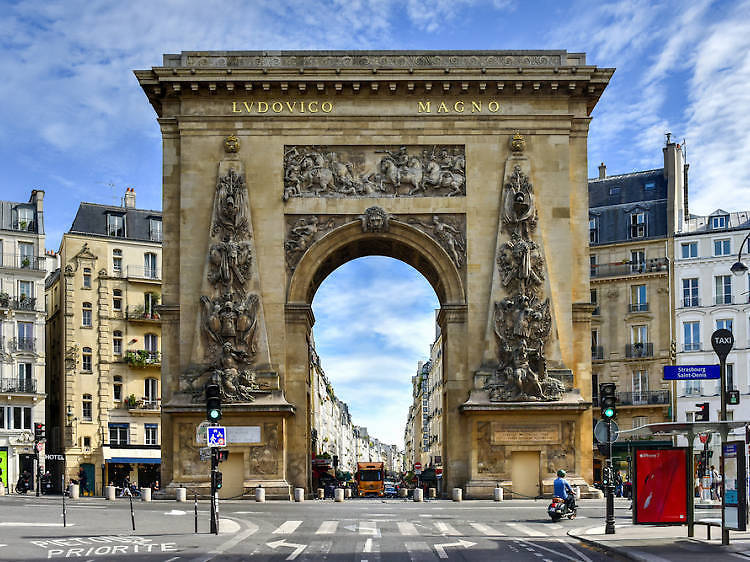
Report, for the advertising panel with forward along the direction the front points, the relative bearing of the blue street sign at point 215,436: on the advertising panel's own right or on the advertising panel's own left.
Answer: on the advertising panel's own right

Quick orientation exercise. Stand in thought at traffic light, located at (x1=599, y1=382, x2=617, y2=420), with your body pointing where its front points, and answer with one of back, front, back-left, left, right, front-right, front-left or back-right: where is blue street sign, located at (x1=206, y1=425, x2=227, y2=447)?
right

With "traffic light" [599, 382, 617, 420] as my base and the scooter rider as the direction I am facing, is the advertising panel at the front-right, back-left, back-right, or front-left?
back-right

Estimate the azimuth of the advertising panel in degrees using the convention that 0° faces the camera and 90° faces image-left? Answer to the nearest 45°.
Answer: approximately 0°

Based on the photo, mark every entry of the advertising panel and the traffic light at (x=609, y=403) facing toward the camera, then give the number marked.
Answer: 2
